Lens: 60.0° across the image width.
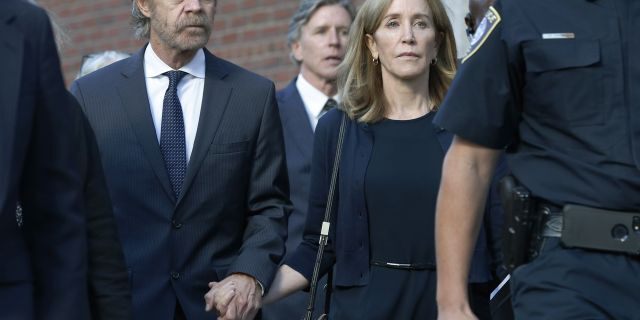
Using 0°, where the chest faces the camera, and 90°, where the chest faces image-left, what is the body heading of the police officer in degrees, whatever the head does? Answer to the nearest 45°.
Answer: approximately 0°

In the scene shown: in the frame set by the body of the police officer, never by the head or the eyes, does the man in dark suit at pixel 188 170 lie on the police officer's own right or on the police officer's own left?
on the police officer's own right

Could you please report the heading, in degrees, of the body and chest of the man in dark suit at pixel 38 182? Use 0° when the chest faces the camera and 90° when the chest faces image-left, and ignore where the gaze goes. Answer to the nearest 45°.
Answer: approximately 0°

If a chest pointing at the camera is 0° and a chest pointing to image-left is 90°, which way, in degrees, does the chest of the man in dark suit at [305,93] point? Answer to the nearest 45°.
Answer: approximately 315°

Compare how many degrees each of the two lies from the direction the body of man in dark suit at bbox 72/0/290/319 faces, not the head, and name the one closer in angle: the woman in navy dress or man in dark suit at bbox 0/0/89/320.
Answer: the man in dark suit
